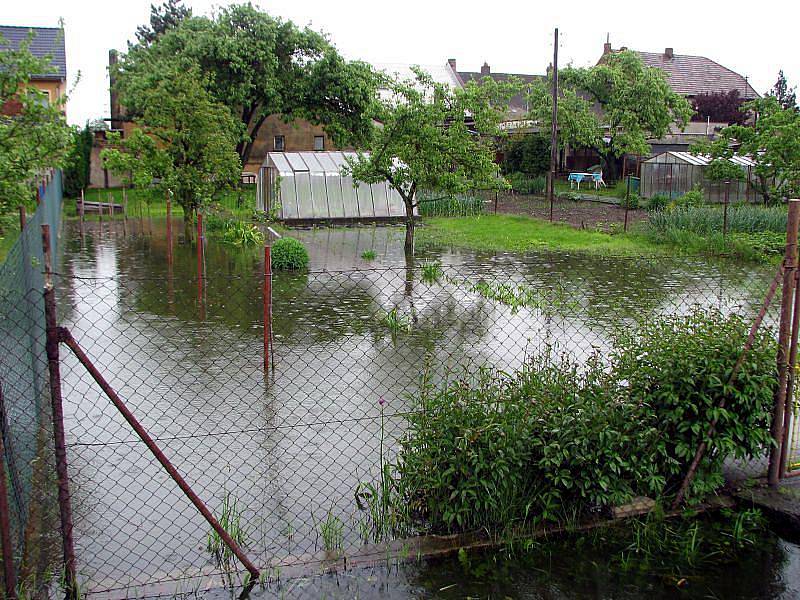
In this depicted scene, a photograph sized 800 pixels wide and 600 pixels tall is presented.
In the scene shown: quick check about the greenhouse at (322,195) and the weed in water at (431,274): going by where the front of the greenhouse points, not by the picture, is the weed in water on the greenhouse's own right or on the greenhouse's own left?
on the greenhouse's own left

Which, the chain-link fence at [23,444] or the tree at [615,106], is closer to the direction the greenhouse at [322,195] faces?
the chain-link fence

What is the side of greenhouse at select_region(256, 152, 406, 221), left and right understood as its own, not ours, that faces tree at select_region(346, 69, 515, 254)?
left

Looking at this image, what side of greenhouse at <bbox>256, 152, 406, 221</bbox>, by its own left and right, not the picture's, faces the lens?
left

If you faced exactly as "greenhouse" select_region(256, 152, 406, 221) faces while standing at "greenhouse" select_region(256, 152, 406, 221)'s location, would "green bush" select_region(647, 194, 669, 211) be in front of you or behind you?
behind

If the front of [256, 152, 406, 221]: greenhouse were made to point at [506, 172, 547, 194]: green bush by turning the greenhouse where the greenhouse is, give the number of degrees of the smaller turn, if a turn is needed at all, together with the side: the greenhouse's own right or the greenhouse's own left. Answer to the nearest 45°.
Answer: approximately 135° to the greenhouse's own right

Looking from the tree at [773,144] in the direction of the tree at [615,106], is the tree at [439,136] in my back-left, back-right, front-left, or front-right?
back-left

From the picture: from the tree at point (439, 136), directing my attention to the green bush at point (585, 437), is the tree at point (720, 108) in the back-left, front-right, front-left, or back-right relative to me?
back-left

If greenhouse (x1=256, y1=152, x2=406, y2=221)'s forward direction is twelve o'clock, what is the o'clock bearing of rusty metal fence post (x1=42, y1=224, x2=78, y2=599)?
The rusty metal fence post is roughly at 9 o'clock from the greenhouse.

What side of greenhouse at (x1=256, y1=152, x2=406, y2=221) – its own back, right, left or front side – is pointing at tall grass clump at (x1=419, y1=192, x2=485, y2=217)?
back
